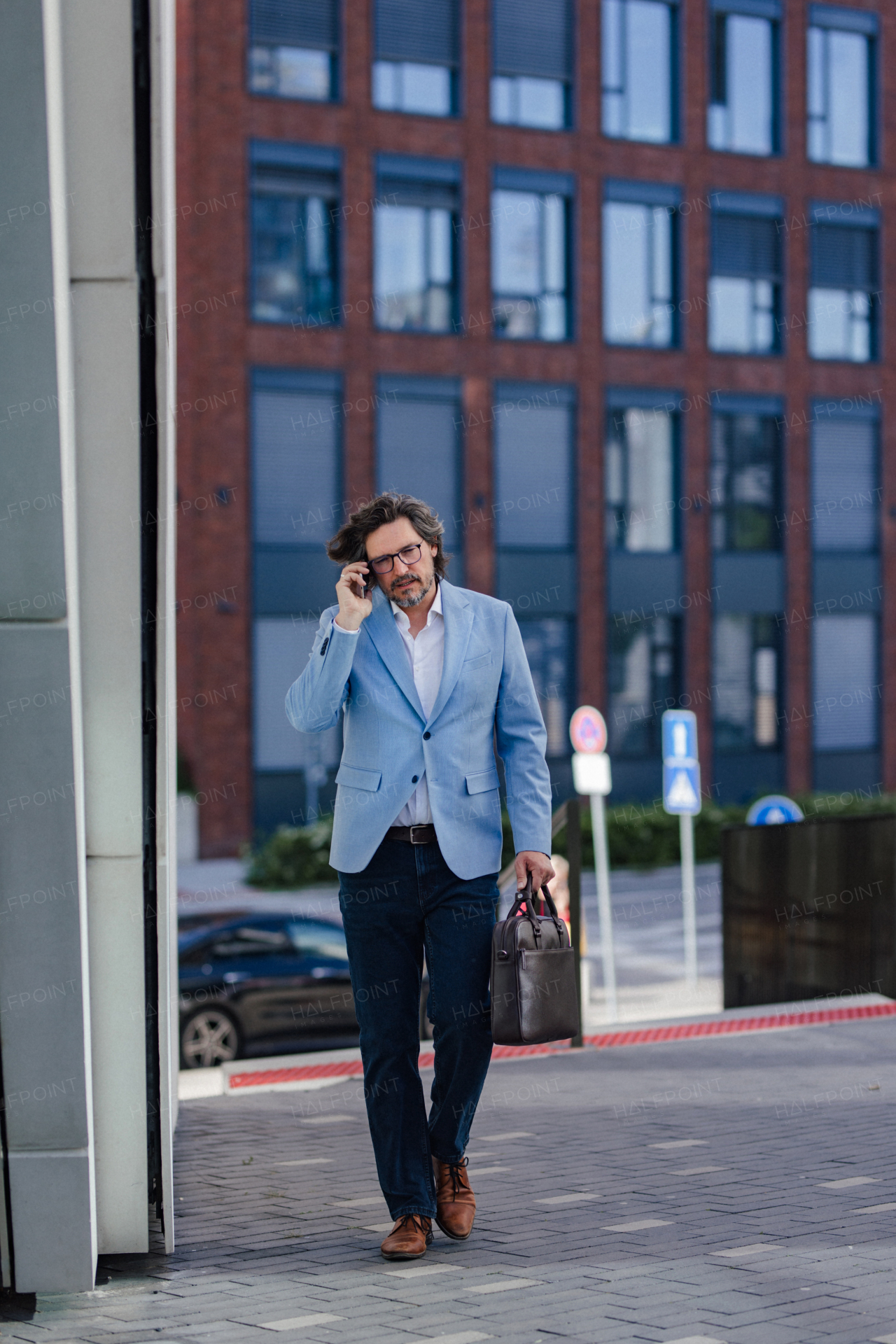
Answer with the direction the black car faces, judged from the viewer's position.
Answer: facing to the right of the viewer

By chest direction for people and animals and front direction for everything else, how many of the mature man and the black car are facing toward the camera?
1

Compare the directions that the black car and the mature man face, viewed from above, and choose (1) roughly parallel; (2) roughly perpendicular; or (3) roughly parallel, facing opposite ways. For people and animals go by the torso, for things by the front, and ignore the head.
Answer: roughly perpendicular

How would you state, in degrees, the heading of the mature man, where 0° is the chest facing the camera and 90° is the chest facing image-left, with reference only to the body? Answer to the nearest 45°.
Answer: approximately 0°

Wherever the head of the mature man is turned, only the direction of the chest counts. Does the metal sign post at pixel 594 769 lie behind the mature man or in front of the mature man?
behind

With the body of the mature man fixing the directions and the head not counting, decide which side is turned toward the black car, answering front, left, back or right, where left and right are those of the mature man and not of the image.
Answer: back

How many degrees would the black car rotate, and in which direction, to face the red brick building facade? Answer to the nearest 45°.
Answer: approximately 90° to its left

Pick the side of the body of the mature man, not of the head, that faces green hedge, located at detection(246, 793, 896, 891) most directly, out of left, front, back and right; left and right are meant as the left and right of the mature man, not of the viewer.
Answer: back
